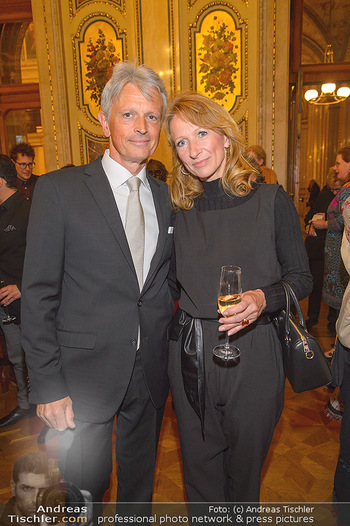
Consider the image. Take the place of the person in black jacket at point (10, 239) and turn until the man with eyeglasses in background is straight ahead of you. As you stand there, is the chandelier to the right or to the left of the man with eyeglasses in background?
right

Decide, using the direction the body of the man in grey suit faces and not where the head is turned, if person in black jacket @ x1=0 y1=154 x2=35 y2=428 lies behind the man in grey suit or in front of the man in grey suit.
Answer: behind

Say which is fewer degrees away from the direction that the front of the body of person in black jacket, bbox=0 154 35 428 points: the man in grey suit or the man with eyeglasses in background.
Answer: the man in grey suit

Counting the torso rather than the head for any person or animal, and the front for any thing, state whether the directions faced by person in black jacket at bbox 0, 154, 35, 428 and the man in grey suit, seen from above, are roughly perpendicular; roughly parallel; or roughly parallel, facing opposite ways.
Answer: roughly perpendicular

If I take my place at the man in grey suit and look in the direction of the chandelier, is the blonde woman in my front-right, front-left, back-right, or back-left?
front-right

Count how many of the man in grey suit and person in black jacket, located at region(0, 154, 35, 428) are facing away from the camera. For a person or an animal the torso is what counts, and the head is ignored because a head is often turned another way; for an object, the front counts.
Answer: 0

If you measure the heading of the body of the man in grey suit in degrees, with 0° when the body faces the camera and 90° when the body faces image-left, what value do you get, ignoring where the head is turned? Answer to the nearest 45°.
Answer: approximately 315°
